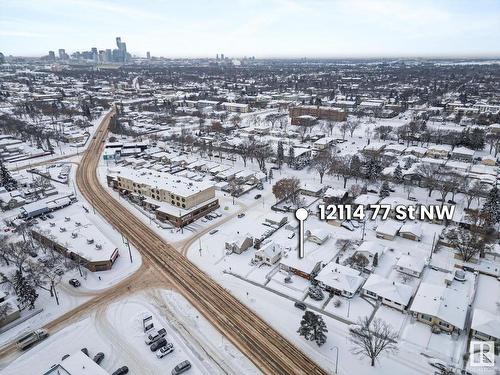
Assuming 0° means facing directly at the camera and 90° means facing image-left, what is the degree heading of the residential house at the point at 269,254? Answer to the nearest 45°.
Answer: approximately 45°

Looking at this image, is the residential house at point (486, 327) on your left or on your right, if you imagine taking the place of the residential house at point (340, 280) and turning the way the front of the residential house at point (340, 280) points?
on your left

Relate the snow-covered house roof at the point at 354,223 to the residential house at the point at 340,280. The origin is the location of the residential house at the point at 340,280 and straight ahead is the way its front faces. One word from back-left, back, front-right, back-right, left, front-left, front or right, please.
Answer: back-right

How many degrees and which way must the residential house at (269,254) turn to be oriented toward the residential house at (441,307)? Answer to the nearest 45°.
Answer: approximately 90° to its left

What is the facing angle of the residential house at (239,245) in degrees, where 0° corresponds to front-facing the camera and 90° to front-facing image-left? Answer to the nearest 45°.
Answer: approximately 45°

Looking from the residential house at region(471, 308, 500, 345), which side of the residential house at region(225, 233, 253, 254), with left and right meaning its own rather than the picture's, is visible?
left

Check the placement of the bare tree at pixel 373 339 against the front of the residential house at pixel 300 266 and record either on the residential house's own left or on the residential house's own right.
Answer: on the residential house's own left

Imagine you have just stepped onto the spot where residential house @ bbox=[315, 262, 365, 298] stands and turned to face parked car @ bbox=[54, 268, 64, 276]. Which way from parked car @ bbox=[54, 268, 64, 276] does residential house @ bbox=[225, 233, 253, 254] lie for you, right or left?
right
